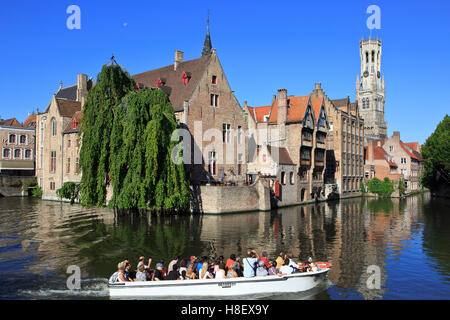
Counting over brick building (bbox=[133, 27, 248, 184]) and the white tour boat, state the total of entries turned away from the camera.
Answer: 0

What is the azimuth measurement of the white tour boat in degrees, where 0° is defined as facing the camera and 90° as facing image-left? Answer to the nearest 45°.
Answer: approximately 270°

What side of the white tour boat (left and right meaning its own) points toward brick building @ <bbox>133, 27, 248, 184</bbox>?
left

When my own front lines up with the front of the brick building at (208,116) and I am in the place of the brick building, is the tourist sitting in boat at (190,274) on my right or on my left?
on my right

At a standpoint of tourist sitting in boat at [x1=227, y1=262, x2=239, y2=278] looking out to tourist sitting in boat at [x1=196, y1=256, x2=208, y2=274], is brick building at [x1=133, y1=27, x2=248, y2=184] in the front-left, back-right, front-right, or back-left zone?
front-right

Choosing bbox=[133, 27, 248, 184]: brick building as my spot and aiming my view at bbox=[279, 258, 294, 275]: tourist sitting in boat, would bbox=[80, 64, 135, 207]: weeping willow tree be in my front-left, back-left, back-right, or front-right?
front-right
